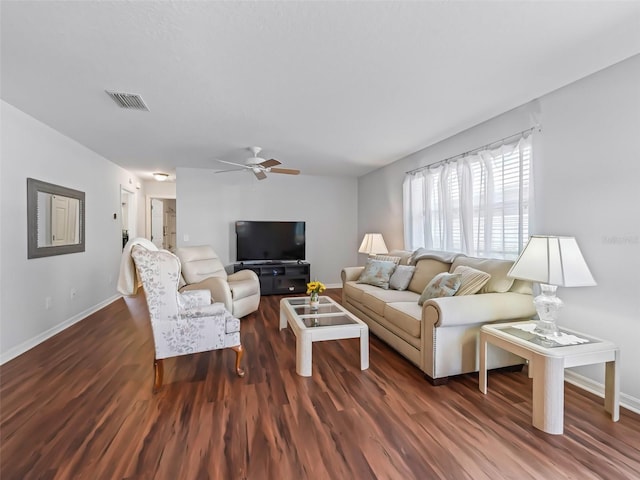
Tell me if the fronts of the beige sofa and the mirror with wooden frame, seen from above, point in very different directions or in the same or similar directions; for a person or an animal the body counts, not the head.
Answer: very different directions

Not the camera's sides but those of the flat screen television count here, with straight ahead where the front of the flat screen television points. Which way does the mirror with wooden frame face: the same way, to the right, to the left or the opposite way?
to the left

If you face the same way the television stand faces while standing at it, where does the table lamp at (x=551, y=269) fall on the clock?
The table lamp is roughly at 11 o'clock from the television stand.

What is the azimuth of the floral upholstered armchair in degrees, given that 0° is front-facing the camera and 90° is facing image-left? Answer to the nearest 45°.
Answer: approximately 270°

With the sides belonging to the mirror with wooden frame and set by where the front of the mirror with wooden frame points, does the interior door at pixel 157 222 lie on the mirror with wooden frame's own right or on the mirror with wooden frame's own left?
on the mirror with wooden frame's own left

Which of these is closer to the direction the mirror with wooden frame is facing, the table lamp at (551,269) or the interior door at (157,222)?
the table lamp

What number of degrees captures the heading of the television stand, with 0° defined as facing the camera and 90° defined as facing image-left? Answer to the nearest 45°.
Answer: approximately 0°

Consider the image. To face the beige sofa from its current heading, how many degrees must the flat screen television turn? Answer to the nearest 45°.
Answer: approximately 45° to its left

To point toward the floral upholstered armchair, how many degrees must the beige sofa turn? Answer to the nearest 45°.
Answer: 0° — it already faces it
